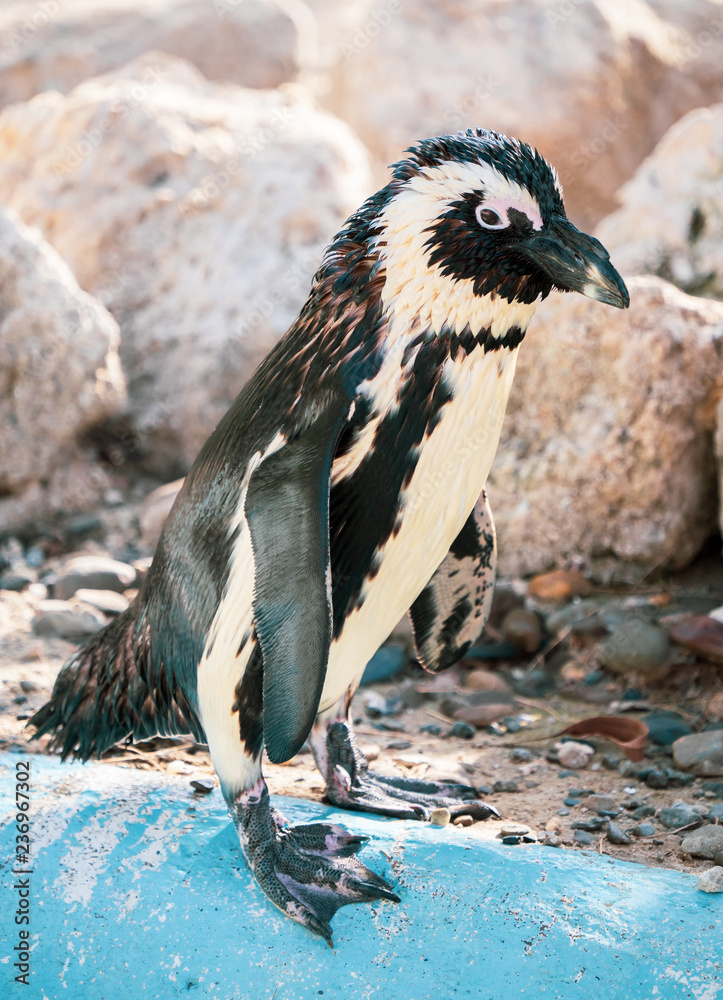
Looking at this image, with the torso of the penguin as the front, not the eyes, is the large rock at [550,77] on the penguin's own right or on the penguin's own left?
on the penguin's own left

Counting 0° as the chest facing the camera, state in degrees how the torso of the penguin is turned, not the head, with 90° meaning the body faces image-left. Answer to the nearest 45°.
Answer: approximately 315°

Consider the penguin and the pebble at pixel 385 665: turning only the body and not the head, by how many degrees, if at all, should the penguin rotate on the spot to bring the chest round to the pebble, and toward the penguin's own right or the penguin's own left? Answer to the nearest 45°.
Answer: approximately 135° to the penguin's own left

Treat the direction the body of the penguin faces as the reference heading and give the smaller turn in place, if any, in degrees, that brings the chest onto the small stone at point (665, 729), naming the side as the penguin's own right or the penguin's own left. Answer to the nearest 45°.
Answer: approximately 90° to the penguin's own left

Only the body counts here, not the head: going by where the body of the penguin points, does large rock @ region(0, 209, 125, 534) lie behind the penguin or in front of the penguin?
behind

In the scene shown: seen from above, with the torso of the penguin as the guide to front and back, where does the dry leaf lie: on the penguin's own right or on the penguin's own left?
on the penguin's own left

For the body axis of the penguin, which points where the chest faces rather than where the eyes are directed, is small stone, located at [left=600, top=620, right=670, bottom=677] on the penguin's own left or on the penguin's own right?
on the penguin's own left
